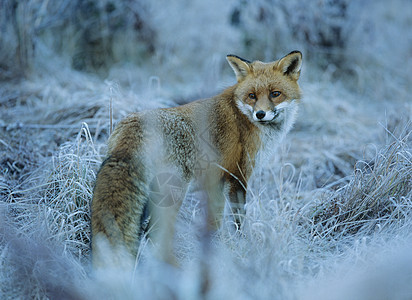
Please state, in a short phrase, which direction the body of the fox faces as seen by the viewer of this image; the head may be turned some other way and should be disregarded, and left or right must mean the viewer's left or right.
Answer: facing away from the viewer and to the right of the viewer
